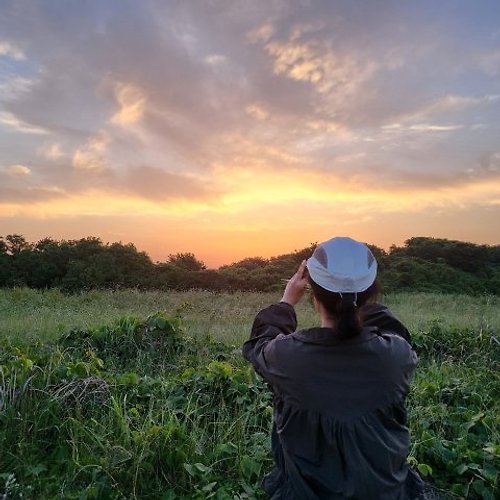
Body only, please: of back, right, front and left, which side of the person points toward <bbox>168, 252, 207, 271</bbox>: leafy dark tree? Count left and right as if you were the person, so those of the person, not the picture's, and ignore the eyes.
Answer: front

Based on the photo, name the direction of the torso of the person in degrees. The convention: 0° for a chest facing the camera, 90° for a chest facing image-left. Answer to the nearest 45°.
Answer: approximately 180°

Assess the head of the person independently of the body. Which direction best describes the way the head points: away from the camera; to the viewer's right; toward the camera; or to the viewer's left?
away from the camera
